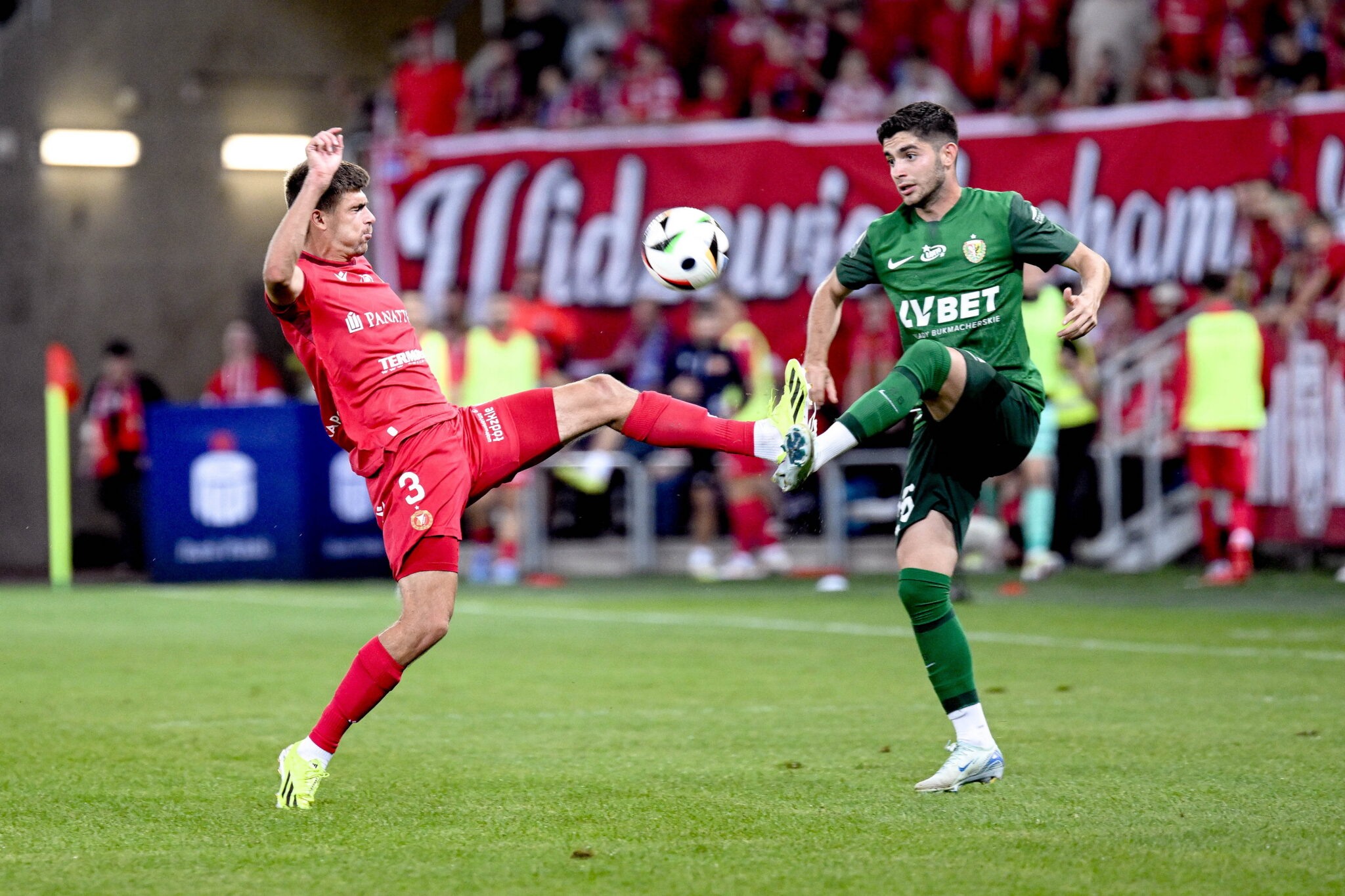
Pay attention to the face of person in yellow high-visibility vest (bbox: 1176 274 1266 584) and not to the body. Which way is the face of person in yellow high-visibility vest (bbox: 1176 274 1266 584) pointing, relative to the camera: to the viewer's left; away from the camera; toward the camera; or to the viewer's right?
away from the camera

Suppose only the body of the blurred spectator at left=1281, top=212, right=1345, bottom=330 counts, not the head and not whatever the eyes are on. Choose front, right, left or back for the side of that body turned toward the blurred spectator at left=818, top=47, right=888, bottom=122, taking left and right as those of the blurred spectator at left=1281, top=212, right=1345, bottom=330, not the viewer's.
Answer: right

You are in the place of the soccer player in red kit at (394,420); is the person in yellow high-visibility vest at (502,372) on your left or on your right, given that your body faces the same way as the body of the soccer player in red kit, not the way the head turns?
on your left

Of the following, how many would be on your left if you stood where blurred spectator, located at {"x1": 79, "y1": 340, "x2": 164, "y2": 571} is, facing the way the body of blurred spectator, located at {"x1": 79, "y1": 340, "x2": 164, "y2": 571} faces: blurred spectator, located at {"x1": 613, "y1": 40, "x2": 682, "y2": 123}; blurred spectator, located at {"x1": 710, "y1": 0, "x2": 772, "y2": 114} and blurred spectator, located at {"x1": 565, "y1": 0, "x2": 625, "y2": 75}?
3

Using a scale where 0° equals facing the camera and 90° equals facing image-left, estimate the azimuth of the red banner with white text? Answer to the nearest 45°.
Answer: approximately 0°

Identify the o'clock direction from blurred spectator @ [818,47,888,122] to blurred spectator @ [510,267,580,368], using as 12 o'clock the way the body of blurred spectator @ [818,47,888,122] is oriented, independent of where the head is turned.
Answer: blurred spectator @ [510,267,580,368] is roughly at 2 o'clock from blurred spectator @ [818,47,888,122].

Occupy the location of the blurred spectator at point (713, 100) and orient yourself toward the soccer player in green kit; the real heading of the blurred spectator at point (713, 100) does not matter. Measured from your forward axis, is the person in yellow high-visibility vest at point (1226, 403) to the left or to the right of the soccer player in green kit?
left

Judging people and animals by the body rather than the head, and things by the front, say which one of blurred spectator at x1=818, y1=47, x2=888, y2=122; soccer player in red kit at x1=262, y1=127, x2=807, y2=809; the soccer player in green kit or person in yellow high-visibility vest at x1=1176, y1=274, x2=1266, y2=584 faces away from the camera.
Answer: the person in yellow high-visibility vest

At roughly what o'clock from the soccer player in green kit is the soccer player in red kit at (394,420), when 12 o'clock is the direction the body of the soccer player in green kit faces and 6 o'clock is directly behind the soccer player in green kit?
The soccer player in red kit is roughly at 1 o'clock from the soccer player in green kit.

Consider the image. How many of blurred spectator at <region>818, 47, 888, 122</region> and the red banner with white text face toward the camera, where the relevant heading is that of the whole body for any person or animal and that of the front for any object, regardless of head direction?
2

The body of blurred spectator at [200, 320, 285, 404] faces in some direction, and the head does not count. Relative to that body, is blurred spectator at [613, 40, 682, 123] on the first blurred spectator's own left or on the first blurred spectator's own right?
on the first blurred spectator's own left

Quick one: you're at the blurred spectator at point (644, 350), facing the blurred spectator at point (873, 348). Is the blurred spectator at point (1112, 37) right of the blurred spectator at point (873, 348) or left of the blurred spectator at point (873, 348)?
left

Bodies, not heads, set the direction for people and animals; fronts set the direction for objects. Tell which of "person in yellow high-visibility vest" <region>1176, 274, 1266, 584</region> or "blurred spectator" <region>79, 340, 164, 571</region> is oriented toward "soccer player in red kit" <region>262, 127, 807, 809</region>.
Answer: the blurred spectator

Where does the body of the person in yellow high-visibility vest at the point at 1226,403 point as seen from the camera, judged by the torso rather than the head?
away from the camera
